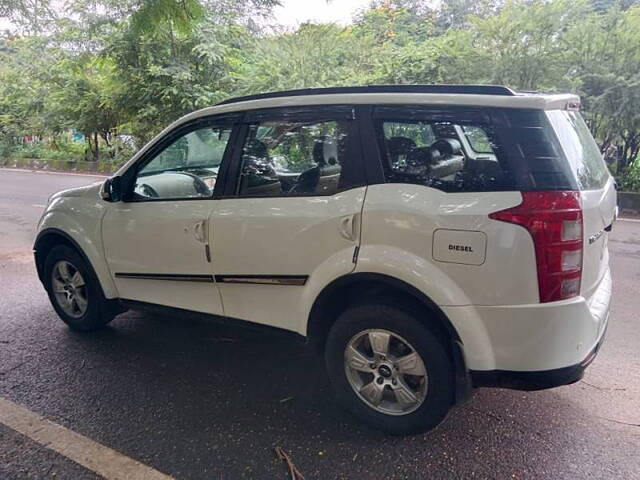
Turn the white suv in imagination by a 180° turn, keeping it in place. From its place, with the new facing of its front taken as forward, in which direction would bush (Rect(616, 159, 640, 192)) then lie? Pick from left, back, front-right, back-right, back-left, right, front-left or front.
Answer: left

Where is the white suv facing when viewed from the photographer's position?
facing away from the viewer and to the left of the viewer
